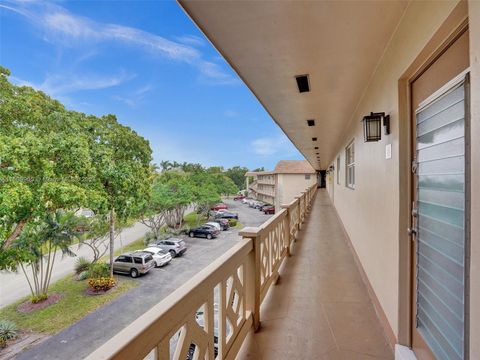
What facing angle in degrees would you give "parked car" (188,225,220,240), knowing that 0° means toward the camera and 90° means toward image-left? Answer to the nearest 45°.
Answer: approximately 135°

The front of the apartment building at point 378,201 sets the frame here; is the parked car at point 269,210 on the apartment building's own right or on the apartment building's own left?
on the apartment building's own right

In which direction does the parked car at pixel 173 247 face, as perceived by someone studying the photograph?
facing away from the viewer and to the left of the viewer

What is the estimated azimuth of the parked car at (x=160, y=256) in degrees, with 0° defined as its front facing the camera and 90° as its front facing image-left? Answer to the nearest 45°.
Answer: approximately 135°

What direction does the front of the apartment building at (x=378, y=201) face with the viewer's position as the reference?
facing to the left of the viewer

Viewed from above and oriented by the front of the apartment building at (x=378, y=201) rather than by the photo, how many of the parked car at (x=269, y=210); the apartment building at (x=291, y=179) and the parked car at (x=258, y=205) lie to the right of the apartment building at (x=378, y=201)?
3
